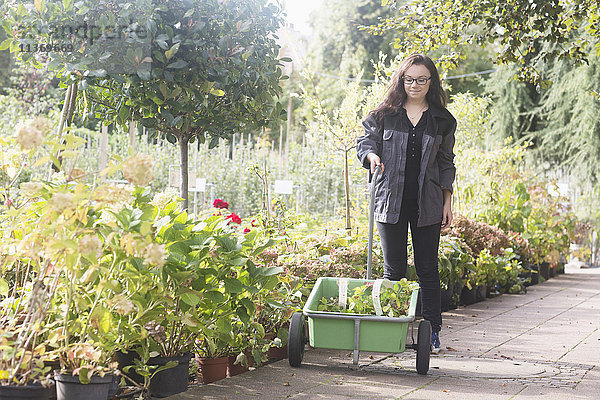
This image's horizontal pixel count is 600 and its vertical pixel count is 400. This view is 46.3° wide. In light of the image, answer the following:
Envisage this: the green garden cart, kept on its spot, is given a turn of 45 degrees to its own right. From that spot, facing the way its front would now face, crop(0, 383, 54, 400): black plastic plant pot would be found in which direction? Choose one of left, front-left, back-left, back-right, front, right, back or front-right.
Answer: front

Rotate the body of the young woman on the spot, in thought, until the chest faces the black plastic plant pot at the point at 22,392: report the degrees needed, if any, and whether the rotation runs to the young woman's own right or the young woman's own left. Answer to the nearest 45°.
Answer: approximately 45° to the young woman's own right

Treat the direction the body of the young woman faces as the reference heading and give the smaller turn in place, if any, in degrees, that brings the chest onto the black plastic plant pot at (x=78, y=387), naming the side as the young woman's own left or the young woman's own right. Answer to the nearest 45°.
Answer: approximately 45° to the young woman's own right

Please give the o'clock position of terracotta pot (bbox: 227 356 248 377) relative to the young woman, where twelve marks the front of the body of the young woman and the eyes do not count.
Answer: The terracotta pot is roughly at 2 o'clock from the young woman.

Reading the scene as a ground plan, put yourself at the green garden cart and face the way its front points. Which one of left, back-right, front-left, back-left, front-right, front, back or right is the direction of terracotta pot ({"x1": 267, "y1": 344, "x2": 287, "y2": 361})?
back-right

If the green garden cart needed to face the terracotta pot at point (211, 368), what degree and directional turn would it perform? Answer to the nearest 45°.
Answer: approximately 90° to its right

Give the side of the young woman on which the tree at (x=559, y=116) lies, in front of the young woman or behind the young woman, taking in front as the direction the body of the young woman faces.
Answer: behind

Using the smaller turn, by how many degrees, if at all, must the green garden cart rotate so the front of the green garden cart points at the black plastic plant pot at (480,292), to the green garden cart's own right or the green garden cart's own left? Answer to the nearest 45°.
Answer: approximately 180°

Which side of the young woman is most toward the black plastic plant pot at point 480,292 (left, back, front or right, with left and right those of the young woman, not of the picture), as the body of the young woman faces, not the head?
back

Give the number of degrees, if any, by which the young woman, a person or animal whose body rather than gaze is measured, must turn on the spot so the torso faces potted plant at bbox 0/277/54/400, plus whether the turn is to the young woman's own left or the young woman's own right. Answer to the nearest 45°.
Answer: approximately 45° to the young woman's own right

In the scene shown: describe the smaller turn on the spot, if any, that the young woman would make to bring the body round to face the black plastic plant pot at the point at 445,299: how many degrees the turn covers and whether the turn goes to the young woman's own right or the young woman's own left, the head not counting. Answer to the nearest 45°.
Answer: approximately 180°

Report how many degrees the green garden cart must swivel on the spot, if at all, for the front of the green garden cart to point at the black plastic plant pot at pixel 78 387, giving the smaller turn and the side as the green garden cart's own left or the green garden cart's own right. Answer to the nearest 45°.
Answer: approximately 45° to the green garden cart's own right

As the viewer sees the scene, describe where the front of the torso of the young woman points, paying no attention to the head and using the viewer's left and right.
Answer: facing the viewer

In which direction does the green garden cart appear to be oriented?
toward the camera

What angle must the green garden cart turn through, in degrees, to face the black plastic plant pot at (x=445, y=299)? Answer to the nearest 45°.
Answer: approximately 180°

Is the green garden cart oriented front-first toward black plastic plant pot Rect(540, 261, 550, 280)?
no
